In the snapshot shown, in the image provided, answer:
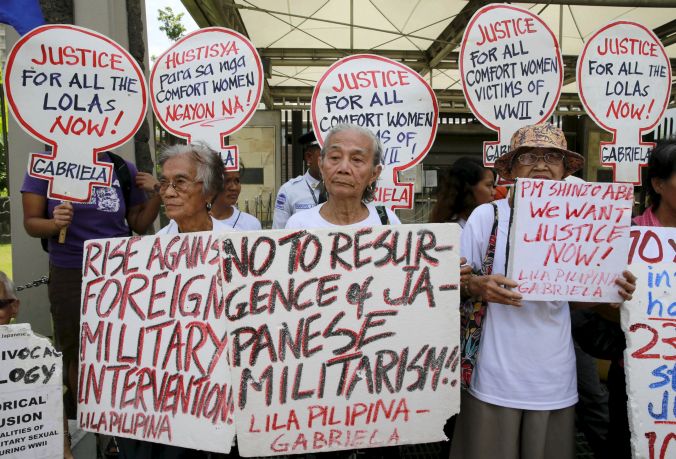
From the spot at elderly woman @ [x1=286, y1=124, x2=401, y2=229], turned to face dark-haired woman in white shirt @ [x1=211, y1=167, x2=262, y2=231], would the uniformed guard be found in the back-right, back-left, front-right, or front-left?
front-right

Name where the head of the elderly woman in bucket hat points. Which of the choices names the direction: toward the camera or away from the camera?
toward the camera

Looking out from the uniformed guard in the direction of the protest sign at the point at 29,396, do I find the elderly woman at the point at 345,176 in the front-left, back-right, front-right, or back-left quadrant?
front-left

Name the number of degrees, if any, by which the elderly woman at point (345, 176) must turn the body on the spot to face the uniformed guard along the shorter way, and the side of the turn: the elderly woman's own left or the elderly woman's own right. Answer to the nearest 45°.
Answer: approximately 180°

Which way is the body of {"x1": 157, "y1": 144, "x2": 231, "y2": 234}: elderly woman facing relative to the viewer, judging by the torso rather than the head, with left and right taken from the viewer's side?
facing the viewer and to the left of the viewer

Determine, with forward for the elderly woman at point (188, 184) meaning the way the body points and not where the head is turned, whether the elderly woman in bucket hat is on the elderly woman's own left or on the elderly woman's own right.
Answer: on the elderly woman's own left

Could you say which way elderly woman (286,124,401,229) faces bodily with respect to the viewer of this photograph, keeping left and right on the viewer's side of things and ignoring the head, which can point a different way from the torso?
facing the viewer

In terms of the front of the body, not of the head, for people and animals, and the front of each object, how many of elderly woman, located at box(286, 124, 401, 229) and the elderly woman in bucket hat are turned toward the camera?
2

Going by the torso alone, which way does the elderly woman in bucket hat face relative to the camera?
toward the camera

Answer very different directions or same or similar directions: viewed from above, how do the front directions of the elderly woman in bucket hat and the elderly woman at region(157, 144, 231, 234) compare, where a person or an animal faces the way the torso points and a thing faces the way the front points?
same or similar directions

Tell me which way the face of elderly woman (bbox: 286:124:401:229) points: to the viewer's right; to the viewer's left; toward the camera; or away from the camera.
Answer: toward the camera

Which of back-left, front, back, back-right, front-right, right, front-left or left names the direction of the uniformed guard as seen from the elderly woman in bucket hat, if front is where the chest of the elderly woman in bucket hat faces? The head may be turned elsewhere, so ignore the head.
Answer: back-right
